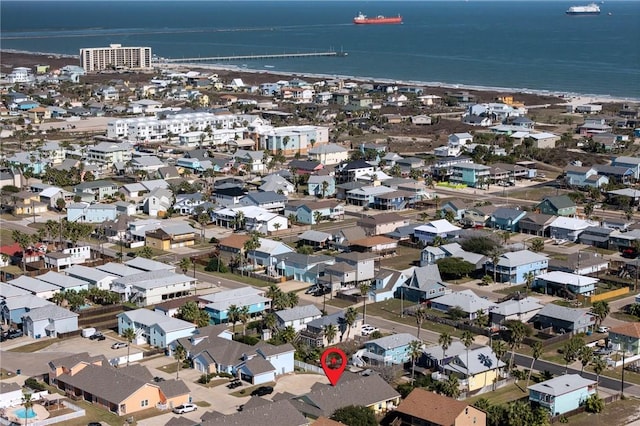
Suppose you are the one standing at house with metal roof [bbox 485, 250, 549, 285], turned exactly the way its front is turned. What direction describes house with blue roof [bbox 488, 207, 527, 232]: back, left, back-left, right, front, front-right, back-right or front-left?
back-right

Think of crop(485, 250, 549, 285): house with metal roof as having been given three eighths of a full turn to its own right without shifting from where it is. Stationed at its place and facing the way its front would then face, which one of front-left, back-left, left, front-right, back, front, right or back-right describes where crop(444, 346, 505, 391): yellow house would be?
back

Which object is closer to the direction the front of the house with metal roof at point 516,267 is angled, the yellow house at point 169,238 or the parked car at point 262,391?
the parked car

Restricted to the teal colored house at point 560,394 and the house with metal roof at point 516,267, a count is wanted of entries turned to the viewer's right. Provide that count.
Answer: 0

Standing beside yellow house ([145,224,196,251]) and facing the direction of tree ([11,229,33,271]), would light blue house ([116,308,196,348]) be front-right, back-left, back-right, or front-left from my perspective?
front-left

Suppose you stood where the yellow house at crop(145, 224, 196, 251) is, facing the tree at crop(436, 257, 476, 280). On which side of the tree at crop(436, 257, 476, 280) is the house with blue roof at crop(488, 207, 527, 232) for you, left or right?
left

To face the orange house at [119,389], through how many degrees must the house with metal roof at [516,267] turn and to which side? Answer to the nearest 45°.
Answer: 0° — it already faces it

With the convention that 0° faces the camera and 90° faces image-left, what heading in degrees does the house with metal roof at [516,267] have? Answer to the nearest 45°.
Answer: approximately 45°
